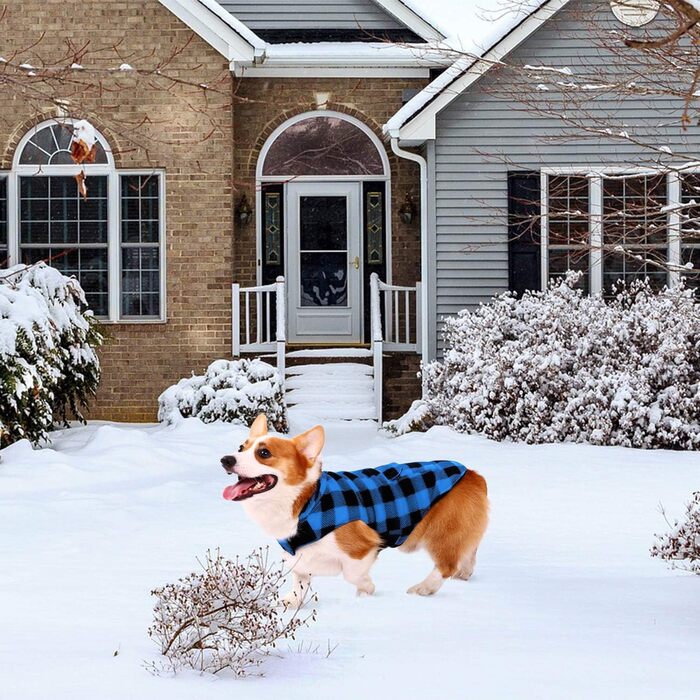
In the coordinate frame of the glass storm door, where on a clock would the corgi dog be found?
The corgi dog is roughly at 12 o'clock from the glass storm door.

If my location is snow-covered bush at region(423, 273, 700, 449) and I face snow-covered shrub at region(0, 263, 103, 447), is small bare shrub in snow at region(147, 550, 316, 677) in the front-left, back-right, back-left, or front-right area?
front-left

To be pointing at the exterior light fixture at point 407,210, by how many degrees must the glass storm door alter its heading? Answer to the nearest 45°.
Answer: approximately 90° to its left

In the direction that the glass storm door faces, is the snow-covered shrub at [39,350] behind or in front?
in front

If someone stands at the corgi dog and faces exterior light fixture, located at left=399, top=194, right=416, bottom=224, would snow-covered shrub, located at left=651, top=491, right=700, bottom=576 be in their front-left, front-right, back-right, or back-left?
front-right

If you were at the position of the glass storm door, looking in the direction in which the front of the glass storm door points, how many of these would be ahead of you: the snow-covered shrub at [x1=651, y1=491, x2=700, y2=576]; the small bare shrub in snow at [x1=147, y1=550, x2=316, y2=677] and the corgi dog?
3

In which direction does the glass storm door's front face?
toward the camera

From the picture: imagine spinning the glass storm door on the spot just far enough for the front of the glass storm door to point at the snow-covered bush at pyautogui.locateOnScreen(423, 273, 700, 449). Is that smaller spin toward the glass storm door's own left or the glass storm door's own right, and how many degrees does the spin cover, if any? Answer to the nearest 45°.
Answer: approximately 45° to the glass storm door's own left

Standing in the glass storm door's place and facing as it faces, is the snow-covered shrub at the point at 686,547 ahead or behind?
ahead

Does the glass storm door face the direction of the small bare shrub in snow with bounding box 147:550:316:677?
yes
